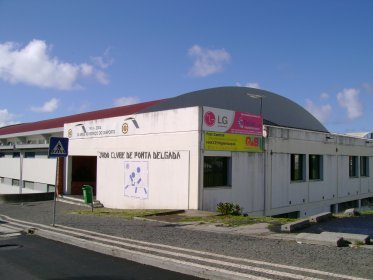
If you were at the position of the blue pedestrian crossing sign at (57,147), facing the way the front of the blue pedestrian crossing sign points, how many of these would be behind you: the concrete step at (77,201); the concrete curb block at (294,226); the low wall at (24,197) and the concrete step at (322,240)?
2

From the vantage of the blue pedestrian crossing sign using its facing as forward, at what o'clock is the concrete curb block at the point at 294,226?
The concrete curb block is roughly at 10 o'clock from the blue pedestrian crossing sign.

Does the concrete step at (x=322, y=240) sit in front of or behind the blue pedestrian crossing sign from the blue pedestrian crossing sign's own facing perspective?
in front

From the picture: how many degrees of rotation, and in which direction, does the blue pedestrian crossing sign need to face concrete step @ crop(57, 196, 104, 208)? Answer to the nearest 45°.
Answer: approximately 180°

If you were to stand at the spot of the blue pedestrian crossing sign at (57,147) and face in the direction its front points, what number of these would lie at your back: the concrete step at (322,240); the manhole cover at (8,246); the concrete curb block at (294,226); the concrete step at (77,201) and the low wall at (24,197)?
2

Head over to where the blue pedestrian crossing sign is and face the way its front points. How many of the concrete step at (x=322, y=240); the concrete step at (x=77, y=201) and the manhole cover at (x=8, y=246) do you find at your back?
1

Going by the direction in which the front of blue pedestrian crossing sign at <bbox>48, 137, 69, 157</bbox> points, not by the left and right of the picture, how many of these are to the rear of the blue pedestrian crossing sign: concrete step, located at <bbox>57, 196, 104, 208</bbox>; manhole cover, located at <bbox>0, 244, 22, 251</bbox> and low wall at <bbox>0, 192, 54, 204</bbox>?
2

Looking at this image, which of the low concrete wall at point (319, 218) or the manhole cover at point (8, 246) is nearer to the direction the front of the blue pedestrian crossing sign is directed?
the manhole cover

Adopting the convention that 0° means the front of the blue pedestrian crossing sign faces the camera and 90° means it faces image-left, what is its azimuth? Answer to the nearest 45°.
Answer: approximately 0°

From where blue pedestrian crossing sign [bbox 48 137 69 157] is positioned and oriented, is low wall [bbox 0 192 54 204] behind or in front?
behind

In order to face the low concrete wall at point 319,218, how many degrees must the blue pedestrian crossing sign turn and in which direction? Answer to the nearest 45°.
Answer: approximately 90° to its left

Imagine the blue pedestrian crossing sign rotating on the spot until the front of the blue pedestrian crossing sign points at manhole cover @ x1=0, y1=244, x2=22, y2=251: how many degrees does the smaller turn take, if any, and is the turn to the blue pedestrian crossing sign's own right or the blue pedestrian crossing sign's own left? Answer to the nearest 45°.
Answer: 0° — it already faces it
